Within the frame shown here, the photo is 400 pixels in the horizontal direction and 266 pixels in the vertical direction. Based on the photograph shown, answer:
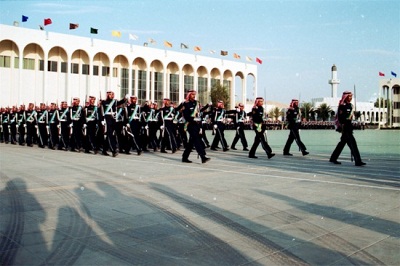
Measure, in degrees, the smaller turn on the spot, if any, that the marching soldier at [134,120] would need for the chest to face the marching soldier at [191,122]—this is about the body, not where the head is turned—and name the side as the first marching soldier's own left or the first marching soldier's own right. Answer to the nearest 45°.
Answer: approximately 45° to the first marching soldier's own right

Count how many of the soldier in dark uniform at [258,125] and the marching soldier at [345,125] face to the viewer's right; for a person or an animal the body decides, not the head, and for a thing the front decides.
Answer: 2

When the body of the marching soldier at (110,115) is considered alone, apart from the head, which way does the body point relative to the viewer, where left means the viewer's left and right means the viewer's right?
facing the viewer and to the right of the viewer

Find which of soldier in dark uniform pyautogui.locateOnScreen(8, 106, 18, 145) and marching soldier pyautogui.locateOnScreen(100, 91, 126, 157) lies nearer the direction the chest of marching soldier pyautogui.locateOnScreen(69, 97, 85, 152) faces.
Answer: the marching soldier

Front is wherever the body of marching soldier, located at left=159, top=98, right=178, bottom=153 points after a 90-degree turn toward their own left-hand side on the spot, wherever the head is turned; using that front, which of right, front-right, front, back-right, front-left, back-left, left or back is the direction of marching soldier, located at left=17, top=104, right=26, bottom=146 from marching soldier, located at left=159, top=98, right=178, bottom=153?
left

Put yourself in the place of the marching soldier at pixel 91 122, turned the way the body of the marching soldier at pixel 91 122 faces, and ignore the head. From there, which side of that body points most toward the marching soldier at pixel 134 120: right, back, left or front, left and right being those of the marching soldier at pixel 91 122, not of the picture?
front

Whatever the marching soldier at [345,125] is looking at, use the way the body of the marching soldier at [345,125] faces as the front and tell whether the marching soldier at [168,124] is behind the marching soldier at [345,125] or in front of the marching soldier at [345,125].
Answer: behind

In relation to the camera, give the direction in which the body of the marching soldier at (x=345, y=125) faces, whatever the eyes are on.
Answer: to the viewer's right

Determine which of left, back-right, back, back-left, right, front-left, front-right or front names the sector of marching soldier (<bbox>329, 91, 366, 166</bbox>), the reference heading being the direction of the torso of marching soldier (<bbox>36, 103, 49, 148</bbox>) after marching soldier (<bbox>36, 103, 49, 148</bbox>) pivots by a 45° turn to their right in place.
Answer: front-left

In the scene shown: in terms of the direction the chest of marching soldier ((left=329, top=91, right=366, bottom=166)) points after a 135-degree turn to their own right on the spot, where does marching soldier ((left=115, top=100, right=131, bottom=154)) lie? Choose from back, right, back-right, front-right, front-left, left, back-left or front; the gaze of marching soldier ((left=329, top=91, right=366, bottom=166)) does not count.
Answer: front-right
